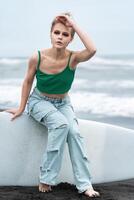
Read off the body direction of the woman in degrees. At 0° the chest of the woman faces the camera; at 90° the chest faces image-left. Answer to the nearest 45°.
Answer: approximately 0°
